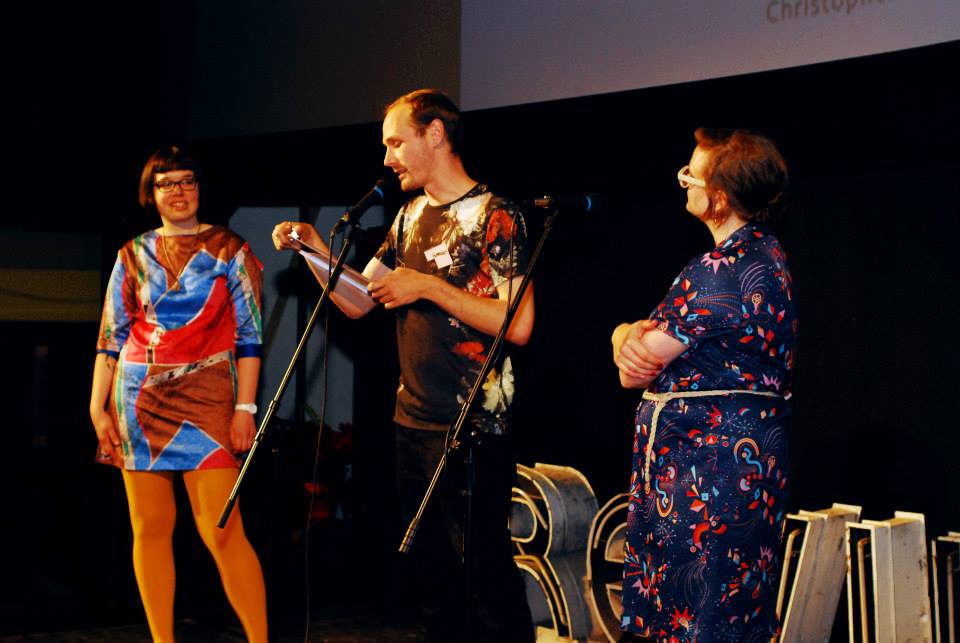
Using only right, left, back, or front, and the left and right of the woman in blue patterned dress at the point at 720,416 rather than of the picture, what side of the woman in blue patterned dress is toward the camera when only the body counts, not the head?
left

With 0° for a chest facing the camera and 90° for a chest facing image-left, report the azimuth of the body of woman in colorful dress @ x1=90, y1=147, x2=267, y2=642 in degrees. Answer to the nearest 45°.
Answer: approximately 0°

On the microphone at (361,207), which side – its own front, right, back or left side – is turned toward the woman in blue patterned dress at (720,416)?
front

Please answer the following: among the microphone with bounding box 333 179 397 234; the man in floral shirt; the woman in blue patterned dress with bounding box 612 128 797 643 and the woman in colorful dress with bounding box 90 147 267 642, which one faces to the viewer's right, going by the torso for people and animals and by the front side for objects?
the microphone

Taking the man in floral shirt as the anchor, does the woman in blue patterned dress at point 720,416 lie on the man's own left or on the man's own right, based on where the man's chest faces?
on the man's own left

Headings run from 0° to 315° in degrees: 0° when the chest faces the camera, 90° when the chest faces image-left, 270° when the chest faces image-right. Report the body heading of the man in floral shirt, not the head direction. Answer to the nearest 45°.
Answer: approximately 45°

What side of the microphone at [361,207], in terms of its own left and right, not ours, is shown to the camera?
right

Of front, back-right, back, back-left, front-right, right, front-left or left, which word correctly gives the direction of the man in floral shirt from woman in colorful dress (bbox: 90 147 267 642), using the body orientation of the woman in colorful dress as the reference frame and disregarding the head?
front-left

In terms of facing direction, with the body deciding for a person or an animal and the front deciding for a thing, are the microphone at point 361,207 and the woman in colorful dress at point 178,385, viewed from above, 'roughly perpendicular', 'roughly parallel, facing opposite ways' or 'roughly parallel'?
roughly perpendicular

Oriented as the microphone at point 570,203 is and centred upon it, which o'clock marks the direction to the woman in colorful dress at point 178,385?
The woman in colorful dress is roughly at 7 o'clock from the microphone.

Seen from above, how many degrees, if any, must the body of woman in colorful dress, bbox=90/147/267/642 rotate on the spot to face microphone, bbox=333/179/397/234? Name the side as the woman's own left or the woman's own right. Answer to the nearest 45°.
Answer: approximately 45° to the woman's own left

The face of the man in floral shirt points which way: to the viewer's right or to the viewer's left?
to the viewer's left

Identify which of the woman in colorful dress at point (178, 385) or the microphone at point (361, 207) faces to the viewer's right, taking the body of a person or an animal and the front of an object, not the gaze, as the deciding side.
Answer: the microphone

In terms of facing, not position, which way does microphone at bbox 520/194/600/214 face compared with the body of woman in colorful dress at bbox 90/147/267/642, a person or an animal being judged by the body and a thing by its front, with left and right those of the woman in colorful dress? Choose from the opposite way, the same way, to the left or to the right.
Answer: to the left
